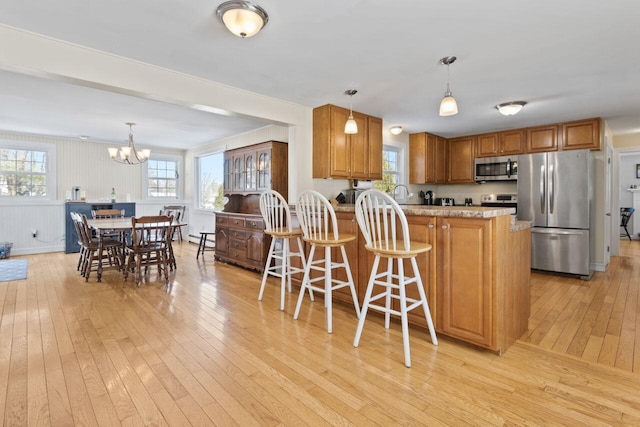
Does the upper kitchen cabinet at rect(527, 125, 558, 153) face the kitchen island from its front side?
yes

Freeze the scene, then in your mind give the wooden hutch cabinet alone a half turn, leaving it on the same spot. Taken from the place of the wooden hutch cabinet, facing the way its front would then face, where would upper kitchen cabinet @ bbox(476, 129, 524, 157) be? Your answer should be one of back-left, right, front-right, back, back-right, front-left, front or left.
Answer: front-right

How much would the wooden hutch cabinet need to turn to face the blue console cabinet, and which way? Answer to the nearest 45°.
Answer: approximately 90° to its right

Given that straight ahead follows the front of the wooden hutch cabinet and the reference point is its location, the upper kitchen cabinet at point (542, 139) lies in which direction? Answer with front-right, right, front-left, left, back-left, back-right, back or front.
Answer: back-left

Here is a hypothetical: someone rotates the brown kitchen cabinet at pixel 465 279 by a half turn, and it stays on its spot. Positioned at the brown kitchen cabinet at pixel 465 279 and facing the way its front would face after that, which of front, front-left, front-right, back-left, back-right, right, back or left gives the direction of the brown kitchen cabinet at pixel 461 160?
front-left

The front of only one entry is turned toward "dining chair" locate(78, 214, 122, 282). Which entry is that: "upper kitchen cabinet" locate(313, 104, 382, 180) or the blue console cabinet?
the blue console cabinet

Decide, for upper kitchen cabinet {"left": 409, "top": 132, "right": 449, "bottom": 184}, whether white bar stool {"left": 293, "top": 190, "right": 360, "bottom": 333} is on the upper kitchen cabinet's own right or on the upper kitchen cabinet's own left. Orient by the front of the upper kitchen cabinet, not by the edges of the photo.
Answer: on the upper kitchen cabinet's own right

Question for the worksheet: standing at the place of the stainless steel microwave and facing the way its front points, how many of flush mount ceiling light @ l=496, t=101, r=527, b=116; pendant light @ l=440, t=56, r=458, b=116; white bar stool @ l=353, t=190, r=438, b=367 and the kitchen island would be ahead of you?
4

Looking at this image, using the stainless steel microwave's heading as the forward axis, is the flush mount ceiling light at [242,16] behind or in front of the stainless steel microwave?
in front

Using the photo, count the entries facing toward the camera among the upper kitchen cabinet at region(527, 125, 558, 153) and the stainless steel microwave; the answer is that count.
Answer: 2

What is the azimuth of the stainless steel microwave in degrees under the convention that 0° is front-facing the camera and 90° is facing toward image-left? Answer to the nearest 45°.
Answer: approximately 0°

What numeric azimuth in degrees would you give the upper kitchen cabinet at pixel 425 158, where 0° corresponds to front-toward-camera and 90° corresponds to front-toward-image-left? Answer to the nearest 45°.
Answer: approximately 315°

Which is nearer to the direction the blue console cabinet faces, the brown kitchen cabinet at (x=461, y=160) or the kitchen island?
the kitchen island
